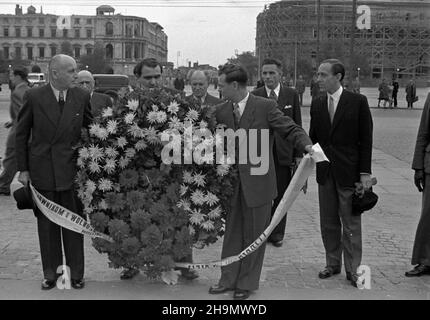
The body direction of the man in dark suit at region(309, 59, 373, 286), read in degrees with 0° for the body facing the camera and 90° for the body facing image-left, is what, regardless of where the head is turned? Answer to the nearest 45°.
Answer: approximately 45°

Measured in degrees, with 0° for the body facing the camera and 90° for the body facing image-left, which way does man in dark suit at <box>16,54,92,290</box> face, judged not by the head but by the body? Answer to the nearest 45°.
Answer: approximately 0°

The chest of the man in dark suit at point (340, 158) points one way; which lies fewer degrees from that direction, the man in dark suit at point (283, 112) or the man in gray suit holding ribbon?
the man in gray suit holding ribbon

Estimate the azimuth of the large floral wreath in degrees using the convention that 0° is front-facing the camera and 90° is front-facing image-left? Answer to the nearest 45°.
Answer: approximately 0°

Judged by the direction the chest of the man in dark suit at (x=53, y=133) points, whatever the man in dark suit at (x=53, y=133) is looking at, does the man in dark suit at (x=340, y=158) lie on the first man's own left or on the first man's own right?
on the first man's own left

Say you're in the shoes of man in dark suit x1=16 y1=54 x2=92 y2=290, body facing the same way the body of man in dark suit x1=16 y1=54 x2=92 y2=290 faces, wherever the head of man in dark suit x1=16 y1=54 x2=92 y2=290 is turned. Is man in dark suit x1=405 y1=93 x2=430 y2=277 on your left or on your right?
on your left

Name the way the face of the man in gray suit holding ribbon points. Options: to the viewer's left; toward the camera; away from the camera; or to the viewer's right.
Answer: to the viewer's left

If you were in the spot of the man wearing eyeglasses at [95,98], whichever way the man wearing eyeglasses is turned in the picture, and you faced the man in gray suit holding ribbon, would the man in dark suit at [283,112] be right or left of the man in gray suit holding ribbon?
left

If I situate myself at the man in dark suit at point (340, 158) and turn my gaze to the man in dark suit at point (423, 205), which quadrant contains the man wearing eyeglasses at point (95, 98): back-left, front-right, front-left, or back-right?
back-left

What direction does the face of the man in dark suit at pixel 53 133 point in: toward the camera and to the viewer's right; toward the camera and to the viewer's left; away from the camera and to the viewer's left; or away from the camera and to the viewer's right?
toward the camera and to the viewer's right

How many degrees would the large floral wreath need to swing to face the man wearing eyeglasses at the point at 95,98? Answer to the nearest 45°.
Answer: approximately 180°
